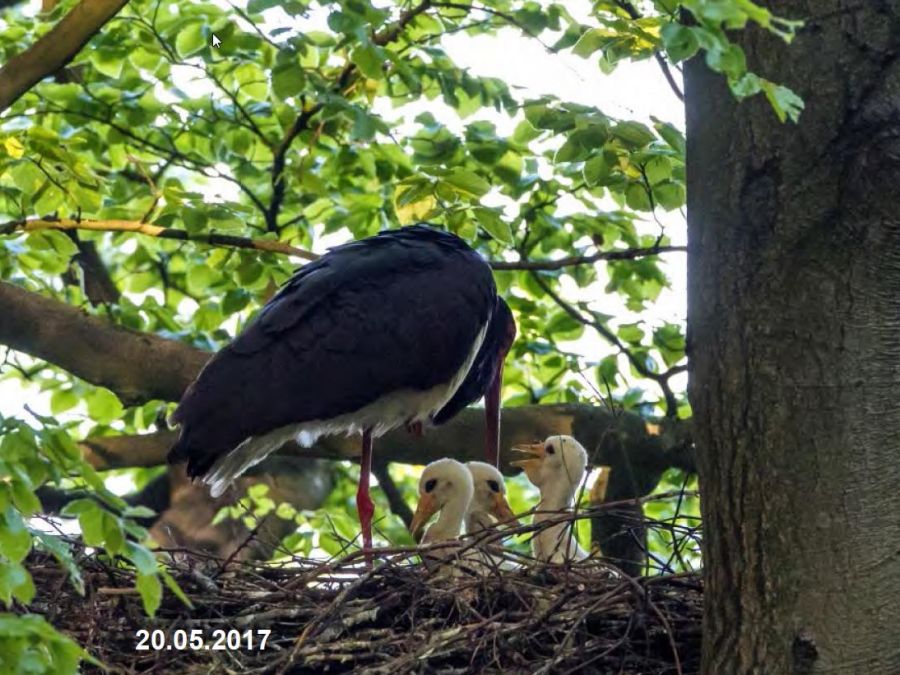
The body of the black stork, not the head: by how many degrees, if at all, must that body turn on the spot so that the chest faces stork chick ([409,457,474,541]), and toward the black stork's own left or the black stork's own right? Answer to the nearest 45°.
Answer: approximately 45° to the black stork's own right

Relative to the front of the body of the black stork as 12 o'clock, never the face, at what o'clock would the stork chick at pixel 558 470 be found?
The stork chick is roughly at 1 o'clock from the black stork.

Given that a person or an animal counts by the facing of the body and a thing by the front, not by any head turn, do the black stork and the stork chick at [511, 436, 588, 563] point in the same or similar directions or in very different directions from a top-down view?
very different directions

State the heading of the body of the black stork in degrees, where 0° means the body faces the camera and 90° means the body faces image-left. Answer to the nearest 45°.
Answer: approximately 270°

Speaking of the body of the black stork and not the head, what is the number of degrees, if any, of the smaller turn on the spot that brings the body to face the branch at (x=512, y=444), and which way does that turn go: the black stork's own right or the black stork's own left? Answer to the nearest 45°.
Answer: approximately 45° to the black stork's own left

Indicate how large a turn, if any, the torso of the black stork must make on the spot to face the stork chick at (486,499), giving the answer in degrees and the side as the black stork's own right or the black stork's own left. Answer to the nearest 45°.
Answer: approximately 45° to the black stork's own right

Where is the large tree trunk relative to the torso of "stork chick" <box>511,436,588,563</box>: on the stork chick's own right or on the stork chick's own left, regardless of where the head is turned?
on the stork chick's own left

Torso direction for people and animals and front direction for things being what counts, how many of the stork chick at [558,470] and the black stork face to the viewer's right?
1

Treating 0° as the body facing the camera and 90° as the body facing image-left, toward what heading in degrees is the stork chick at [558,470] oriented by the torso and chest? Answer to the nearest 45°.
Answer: approximately 90°
